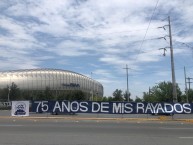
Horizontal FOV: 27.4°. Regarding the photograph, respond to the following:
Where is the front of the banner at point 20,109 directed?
toward the camera

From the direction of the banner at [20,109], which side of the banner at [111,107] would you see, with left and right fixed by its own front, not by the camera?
right

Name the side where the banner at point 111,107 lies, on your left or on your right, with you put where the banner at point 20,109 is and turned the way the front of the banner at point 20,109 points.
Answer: on your left

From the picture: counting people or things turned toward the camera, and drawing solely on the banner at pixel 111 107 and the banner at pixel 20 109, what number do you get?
2
